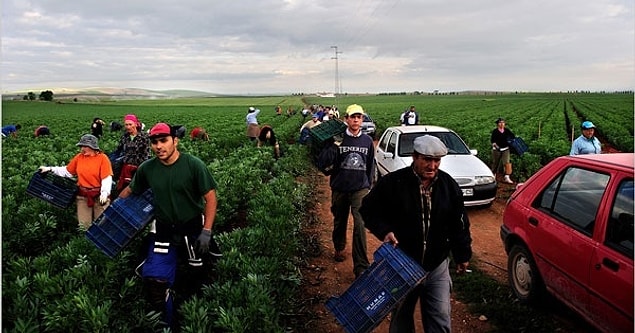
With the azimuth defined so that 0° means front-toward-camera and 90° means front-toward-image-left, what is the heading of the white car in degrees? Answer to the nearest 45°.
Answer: approximately 315°

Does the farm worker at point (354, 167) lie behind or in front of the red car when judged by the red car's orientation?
behind

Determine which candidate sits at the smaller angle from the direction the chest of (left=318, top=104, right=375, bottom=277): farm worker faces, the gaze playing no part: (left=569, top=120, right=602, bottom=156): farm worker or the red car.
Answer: the red car

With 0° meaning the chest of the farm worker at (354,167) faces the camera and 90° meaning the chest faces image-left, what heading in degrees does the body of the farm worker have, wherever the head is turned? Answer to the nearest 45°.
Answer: approximately 0°

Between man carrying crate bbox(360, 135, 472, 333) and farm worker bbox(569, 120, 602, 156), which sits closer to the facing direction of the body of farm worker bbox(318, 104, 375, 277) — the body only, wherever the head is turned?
the man carrying crate
